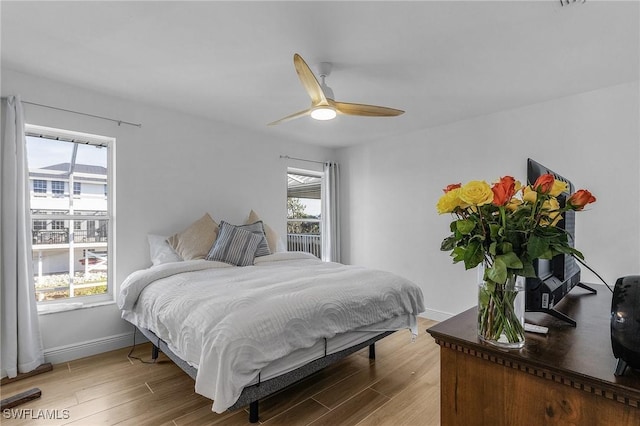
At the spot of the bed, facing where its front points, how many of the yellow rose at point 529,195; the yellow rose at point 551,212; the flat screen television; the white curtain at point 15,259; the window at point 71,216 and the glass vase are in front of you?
4

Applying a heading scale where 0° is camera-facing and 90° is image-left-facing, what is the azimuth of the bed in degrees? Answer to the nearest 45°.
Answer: approximately 315°

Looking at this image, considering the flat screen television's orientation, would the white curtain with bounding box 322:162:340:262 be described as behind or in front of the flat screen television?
in front

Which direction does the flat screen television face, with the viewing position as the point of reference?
facing away from the viewer and to the left of the viewer

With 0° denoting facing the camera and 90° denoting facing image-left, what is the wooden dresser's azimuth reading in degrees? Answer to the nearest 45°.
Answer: approximately 135°
